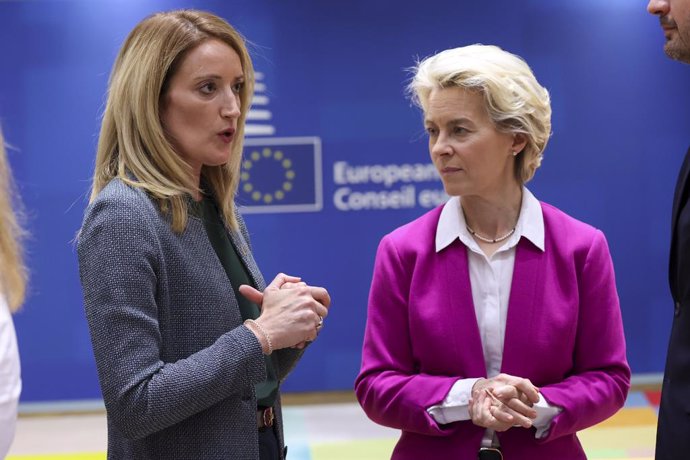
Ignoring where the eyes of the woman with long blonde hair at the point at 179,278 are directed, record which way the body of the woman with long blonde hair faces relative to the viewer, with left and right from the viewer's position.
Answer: facing the viewer and to the right of the viewer

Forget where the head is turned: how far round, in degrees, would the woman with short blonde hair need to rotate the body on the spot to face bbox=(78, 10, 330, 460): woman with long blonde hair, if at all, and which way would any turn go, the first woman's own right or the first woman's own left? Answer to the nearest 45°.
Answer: approximately 45° to the first woman's own right

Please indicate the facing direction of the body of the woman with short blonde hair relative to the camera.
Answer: toward the camera

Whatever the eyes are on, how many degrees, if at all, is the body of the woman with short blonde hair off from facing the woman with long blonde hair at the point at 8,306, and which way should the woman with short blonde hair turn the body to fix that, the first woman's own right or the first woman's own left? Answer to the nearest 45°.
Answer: approximately 45° to the first woman's own right

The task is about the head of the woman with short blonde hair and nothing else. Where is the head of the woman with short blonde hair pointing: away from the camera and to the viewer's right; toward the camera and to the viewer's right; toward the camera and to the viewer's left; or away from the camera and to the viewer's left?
toward the camera and to the viewer's left
